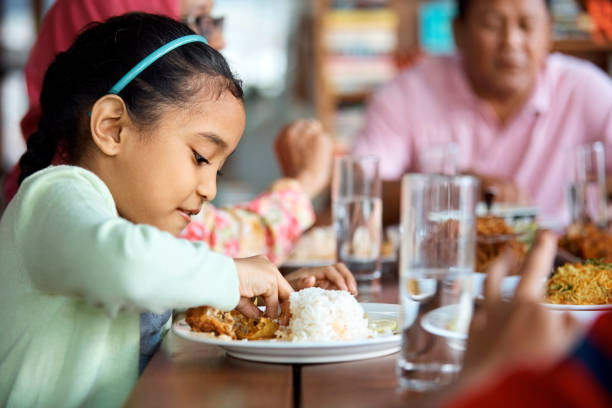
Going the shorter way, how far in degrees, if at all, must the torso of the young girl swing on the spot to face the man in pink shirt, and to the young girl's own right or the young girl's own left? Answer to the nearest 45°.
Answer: approximately 45° to the young girl's own left

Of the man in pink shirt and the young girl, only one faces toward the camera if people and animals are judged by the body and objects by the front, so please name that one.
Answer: the man in pink shirt

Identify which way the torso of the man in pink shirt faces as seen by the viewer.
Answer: toward the camera

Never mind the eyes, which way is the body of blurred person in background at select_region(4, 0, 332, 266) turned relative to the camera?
to the viewer's right

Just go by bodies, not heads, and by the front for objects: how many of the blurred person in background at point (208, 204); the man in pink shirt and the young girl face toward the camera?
1

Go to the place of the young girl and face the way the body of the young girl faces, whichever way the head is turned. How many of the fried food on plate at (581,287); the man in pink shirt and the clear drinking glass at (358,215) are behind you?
0

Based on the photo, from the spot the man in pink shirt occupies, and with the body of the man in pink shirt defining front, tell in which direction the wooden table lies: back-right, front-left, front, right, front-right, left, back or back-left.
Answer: front

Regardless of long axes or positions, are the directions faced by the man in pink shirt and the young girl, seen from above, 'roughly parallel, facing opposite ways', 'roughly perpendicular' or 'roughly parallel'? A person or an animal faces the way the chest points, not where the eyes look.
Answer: roughly perpendicular

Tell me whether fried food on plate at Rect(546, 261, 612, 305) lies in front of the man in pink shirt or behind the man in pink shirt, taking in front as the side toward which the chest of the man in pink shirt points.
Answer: in front

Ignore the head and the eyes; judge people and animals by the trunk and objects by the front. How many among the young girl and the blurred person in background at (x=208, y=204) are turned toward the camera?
0

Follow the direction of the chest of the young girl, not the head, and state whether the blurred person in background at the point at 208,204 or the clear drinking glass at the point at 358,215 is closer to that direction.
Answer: the clear drinking glass

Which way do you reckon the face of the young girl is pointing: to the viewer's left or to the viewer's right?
to the viewer's right

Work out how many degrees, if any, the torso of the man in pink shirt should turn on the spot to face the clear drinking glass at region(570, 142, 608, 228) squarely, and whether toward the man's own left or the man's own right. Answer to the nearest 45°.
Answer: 0° — they already face it

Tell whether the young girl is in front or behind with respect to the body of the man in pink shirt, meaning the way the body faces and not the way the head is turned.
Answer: in front

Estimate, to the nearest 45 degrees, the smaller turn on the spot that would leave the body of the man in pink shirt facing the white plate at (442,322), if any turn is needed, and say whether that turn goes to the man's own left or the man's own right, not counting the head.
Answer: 0° — they already face it

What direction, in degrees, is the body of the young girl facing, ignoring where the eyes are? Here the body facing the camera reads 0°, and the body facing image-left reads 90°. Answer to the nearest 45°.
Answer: approximately 270°
